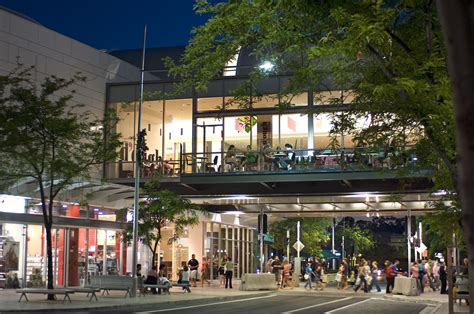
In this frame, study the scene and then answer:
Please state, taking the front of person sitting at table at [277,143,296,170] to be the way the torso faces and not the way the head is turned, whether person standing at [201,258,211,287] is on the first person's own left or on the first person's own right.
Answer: on the first person's own right

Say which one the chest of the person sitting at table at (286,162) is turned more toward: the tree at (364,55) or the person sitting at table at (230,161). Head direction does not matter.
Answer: the person sitting at table

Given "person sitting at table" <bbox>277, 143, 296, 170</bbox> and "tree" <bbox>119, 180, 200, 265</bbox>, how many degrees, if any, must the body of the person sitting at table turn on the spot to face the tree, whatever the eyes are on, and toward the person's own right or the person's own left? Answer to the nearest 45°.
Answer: approximately 45° to the person's own left

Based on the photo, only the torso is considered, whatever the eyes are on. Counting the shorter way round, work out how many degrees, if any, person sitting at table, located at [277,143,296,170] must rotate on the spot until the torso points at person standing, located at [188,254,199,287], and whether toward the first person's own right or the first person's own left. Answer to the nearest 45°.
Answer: approximately 45° to the first person's own right

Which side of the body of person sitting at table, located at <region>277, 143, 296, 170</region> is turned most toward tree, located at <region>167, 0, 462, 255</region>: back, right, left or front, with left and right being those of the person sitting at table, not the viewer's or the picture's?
left

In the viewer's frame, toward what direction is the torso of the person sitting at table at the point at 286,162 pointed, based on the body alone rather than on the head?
to the viewer's left
